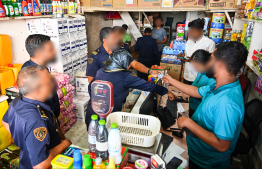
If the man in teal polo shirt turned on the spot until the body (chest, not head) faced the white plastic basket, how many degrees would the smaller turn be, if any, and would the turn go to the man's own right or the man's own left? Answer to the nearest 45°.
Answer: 0° — they already face it

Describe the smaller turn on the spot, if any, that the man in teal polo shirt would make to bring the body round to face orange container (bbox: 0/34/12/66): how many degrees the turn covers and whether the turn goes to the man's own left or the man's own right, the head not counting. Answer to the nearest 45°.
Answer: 0° — they already face it

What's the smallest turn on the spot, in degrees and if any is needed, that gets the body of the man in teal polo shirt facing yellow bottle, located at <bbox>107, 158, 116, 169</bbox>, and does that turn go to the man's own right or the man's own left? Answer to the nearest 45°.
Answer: approximately 45° to the man's own left

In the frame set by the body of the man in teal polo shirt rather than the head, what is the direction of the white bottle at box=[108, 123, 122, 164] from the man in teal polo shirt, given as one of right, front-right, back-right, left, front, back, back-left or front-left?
front-left

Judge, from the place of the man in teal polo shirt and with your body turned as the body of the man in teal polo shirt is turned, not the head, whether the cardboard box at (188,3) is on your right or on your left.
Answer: on your right

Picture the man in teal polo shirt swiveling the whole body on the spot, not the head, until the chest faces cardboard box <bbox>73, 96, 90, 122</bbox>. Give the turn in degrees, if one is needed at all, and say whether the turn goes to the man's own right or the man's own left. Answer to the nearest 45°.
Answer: approximately 45° to the man's own right

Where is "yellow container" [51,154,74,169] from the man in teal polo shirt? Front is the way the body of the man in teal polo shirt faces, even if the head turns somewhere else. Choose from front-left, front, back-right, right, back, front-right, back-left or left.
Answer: front-left

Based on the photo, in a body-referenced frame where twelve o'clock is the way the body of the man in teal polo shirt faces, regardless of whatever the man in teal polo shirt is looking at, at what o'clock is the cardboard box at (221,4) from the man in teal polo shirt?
The cardboard box is roughly at 3 o'clock from the man in teal polo shirt.

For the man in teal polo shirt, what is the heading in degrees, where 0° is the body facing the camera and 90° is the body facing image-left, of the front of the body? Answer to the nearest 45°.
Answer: approximately 90°

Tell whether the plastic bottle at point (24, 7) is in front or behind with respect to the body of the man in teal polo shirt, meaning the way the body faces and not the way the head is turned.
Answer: in front

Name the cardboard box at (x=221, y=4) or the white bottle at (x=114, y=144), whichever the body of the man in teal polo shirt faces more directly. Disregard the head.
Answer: the white bottle

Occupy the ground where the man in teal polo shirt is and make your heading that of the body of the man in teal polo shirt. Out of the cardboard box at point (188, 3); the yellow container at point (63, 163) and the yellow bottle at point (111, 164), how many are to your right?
1

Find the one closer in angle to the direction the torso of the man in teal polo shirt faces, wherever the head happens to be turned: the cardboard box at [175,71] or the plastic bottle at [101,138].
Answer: the plastic bottle

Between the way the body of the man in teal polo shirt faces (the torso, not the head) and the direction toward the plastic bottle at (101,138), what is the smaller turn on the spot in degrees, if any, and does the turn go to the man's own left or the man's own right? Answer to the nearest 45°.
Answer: approximately 45° to the man's own left
